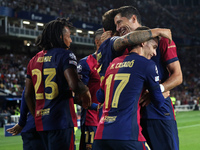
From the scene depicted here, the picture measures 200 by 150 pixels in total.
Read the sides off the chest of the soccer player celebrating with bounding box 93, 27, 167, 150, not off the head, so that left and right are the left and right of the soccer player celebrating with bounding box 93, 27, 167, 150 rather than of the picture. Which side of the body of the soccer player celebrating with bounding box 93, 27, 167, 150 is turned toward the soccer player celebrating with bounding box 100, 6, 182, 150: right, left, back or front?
front

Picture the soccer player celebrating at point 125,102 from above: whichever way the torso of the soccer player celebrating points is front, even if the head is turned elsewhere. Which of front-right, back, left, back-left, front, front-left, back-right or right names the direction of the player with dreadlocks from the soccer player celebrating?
left

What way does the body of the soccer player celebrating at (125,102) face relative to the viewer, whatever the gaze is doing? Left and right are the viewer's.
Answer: facing away from the viewer and to the right of the viewer

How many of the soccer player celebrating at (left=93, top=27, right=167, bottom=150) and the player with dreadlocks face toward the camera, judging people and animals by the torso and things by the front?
0

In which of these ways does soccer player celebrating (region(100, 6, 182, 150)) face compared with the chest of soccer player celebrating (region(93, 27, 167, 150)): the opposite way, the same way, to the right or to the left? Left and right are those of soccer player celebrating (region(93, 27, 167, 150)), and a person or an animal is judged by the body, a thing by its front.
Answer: the opposite way

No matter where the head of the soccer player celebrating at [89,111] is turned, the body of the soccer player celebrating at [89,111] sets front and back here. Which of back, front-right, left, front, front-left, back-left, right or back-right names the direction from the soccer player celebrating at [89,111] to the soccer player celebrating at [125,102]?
front-right

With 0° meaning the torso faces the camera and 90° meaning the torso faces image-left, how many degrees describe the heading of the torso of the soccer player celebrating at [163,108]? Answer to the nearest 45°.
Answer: approximately 45°

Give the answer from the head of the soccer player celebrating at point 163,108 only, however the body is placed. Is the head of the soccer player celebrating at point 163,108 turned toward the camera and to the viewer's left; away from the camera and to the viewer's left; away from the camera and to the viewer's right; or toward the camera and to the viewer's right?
toward the camera and to the viewer's left

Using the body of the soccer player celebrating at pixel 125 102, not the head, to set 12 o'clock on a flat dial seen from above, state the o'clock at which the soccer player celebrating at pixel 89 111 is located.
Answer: the soccer player celebrating at pixel 89 111 is roughly at 10 o'clock from the soccer player celebrating at pixel 125 102.

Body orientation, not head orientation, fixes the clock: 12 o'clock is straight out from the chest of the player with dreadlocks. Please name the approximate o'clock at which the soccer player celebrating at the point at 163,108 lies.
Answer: The soccer player celebrating is roughly at 2 o'clock from the player with dreadlocks.

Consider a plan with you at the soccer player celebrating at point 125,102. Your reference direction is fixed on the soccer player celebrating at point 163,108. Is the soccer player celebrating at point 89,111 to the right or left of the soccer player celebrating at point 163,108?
left

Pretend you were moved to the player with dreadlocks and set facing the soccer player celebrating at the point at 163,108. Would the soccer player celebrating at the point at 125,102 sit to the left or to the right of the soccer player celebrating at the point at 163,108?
right

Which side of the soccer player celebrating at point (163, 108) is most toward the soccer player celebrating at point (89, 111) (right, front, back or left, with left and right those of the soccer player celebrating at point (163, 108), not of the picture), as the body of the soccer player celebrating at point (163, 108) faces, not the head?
right
